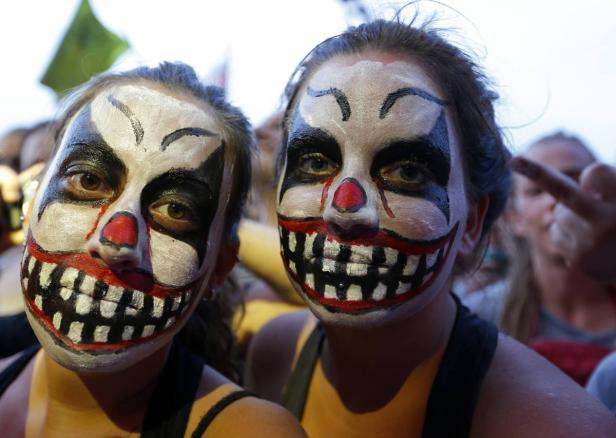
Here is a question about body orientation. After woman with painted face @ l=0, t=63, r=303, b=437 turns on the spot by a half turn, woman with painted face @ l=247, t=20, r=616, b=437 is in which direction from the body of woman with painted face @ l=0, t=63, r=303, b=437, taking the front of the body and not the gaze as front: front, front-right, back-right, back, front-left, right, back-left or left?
right

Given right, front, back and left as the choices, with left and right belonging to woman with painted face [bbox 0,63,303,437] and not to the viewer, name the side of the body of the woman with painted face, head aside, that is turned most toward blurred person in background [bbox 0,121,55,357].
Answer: back

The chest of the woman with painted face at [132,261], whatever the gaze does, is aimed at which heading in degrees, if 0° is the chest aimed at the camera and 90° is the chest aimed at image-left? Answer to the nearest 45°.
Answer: approximately 0°

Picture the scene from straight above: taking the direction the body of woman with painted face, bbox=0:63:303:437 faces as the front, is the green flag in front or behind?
behind

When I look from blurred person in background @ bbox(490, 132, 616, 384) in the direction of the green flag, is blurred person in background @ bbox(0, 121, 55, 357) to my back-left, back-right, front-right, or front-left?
front-left

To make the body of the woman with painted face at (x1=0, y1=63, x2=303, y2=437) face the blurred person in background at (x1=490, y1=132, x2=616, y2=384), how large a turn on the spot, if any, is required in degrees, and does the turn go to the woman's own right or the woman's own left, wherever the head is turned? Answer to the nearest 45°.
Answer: approximately 135° to the woman's own left
